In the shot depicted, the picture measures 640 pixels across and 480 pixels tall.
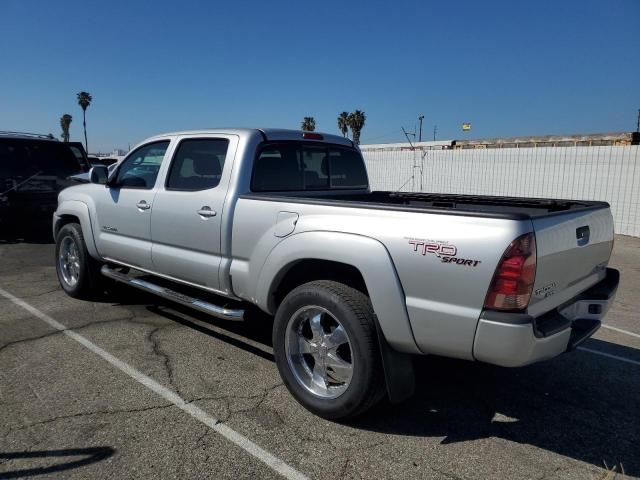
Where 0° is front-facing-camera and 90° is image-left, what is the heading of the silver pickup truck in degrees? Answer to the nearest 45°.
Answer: approximately 135°

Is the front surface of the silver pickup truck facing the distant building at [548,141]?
no

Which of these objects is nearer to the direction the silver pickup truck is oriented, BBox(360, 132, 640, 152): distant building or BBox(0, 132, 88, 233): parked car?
the parked car

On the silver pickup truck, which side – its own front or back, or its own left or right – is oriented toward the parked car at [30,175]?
front

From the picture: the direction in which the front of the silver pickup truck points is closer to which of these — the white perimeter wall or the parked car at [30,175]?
the parked car

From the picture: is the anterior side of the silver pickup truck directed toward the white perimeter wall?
no
